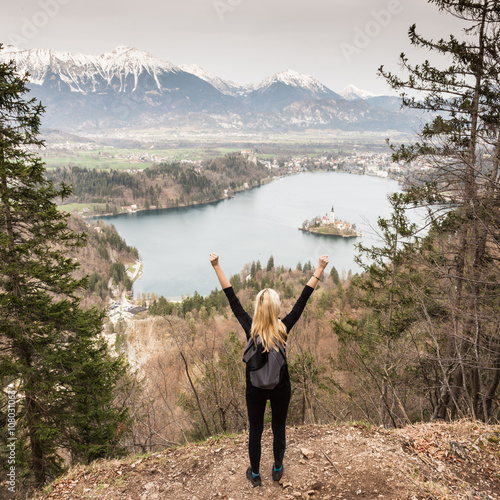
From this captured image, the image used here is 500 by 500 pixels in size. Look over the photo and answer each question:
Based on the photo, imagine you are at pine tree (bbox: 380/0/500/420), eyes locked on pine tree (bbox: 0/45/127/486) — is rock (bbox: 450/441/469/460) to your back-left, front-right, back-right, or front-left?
front-left

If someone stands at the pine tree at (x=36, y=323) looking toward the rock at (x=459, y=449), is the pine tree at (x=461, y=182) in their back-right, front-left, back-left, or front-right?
front-left

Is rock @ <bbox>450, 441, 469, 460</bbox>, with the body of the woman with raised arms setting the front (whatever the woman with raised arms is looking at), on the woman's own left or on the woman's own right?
on the woman's own right

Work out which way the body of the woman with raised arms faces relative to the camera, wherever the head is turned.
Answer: away from the camera

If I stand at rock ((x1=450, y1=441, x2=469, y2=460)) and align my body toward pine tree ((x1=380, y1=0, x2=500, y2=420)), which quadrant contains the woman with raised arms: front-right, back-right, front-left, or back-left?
back-left

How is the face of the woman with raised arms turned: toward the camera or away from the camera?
away from the camera

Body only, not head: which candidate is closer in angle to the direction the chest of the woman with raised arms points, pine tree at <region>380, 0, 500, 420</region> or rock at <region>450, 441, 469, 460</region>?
the pine tree
